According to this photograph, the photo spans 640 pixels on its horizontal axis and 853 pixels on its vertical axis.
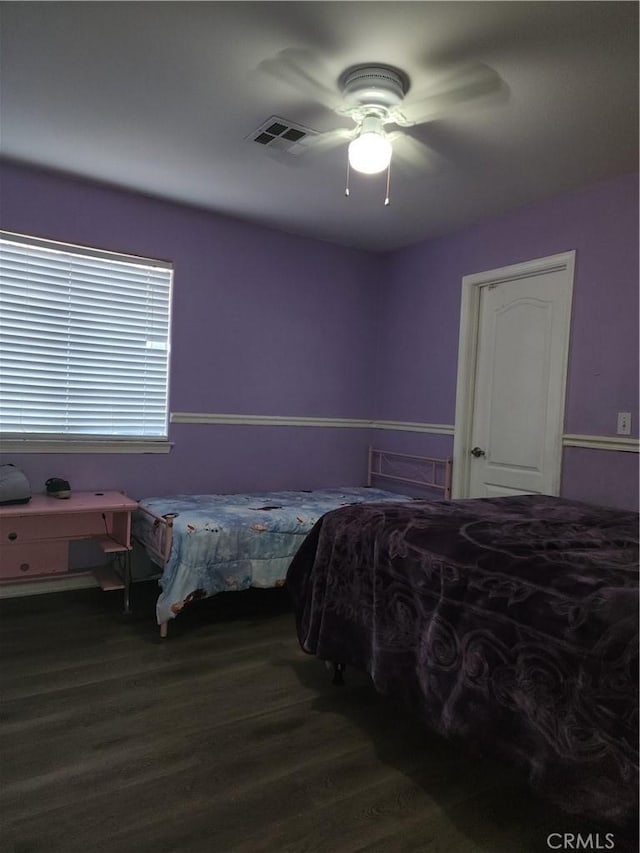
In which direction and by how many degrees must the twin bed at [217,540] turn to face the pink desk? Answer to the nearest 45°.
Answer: approximately 45° to its right

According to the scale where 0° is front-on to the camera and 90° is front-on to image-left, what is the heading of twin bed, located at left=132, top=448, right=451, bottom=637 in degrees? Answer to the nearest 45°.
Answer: approximately 45°

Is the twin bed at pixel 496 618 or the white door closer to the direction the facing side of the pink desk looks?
the twin bed

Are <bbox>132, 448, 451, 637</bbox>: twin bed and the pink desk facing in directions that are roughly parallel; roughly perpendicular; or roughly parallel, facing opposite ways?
roughly perpendicular

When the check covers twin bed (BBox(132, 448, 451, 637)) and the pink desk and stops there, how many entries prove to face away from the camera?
0

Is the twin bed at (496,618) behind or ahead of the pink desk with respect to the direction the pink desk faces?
ahead

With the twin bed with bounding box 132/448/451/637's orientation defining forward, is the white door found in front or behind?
behind

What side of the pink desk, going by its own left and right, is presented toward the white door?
left
